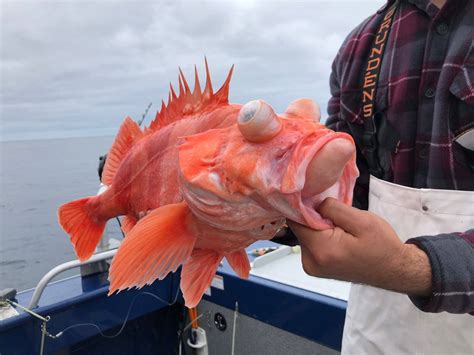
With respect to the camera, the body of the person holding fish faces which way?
toward the camera

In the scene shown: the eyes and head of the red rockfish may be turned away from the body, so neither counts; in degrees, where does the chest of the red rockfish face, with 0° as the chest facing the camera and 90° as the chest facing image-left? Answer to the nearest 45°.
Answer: approximately 315°
